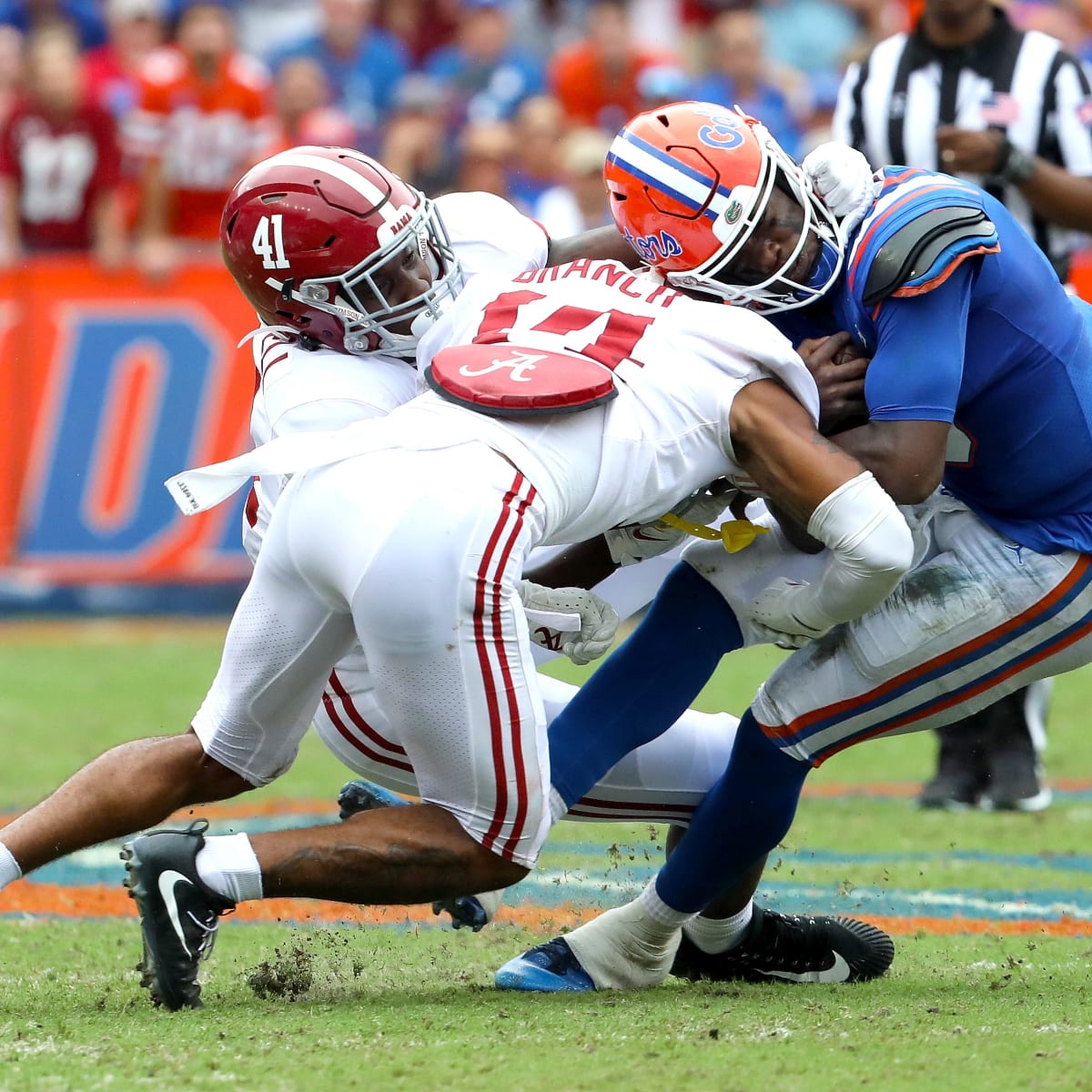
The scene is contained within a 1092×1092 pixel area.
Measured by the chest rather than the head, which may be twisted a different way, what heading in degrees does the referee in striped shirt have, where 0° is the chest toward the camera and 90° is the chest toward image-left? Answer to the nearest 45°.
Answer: approximately 0°

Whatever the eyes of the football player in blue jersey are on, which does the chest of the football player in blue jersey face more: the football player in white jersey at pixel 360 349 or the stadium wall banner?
the football player in white jersey

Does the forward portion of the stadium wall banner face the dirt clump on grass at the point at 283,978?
yes

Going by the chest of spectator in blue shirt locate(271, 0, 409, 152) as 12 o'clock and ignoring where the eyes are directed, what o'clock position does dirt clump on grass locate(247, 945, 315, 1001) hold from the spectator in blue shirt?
The dirt clump on grass is roughly at 12 o'clock from the spectator in blue shirt.

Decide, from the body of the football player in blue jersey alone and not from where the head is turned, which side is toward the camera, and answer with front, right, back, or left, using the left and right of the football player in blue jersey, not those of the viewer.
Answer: left

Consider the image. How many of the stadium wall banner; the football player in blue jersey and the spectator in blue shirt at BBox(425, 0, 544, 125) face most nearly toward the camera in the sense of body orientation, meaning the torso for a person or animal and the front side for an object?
2

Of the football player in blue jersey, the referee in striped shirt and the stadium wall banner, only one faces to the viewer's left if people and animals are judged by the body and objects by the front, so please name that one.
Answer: the football player in blue jersey
